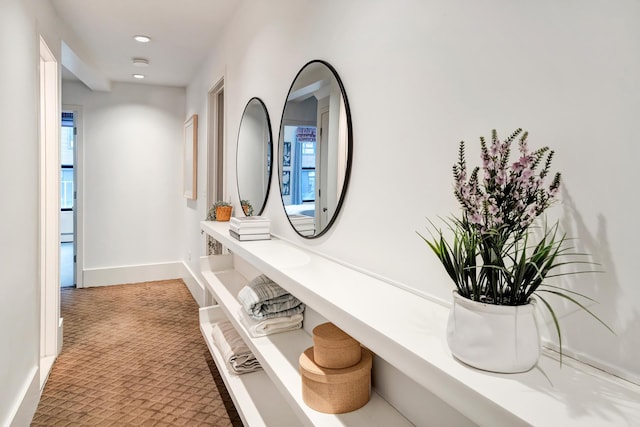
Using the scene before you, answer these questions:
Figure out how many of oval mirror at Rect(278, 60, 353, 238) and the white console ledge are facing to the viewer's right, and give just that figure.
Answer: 0

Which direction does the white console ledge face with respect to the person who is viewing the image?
facing the viewer and to the left of the viewer

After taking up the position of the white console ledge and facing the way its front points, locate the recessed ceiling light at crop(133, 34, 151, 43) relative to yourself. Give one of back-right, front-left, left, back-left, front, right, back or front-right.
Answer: right

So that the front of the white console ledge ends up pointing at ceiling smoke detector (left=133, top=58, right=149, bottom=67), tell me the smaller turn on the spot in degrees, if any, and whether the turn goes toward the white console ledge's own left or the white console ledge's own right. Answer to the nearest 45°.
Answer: approximately 90° to the white console ledge's own right

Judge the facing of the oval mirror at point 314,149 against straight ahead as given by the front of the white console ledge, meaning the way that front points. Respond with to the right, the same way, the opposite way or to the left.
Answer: the same way

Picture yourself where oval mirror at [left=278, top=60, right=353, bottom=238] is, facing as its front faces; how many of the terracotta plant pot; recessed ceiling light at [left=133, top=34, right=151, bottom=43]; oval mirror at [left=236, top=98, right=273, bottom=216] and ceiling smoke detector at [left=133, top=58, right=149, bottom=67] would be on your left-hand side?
0

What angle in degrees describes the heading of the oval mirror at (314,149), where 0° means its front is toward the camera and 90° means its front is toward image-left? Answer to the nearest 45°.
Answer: approximately 45°

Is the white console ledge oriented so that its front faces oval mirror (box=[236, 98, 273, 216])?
no
